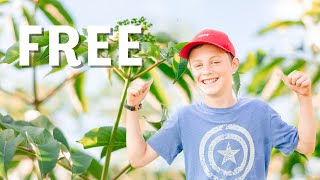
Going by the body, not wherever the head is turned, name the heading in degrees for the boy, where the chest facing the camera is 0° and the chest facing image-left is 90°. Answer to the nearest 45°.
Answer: approximately 0°
